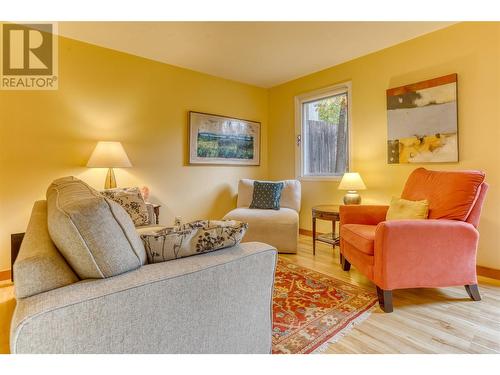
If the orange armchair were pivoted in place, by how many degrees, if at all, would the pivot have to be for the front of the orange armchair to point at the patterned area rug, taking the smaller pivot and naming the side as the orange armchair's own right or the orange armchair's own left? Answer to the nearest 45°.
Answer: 0° — it already faces it

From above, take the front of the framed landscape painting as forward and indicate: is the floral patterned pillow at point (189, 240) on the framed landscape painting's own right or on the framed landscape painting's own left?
on the framed landscape painting's own right

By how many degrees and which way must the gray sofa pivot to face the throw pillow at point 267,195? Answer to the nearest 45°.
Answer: approximately 45° to its left

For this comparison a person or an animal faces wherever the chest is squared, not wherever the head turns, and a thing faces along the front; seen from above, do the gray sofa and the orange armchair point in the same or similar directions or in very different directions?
very different directions

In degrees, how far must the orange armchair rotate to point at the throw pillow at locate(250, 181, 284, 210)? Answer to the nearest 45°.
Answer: approximately 90° to its right

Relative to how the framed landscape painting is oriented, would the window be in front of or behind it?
in front

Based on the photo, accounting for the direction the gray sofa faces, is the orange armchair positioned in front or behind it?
in front

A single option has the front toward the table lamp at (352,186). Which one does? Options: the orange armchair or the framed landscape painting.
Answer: the framed landscape painting

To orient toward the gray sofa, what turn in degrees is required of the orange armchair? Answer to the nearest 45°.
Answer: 0° — it already faces it
